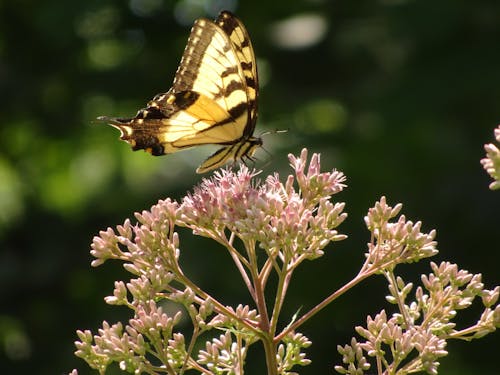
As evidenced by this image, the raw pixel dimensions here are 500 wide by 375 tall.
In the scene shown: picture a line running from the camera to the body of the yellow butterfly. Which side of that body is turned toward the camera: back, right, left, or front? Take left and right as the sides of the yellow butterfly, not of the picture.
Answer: right
